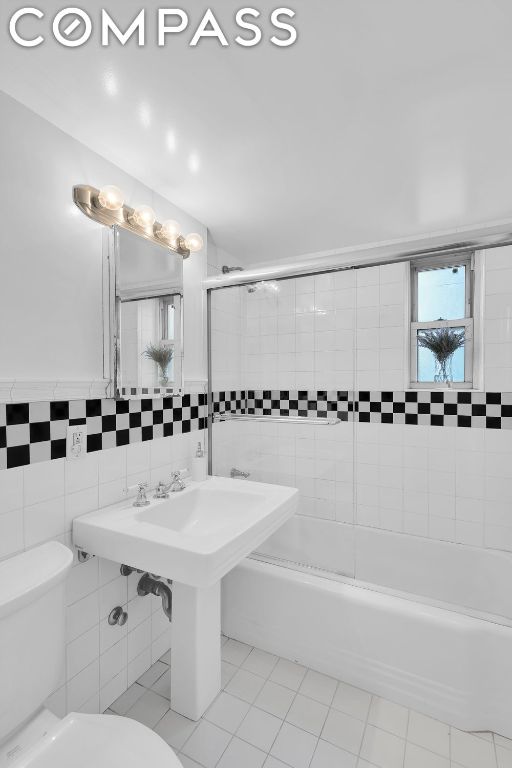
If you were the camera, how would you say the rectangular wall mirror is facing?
facing the viewer and to the right of the viewer

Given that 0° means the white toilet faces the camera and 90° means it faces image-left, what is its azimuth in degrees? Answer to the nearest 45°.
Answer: approximately 315°

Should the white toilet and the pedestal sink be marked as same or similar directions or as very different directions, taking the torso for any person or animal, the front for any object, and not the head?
same or similar directions

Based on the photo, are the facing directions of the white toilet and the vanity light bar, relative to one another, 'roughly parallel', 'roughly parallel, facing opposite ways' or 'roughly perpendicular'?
roughly parallel

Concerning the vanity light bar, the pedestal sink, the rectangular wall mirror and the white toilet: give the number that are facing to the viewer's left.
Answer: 0

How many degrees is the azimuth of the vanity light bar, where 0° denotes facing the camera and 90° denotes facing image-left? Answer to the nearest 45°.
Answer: approximately 315°

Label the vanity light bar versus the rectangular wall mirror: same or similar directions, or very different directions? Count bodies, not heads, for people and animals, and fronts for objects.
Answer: same or similar directions

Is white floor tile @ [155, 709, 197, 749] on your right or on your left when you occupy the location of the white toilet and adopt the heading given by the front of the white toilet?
on your left

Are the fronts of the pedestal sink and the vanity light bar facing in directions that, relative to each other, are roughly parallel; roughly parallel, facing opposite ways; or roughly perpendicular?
roughly parallel

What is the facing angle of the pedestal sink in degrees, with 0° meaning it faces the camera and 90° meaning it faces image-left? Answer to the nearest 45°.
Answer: approximately 315°
